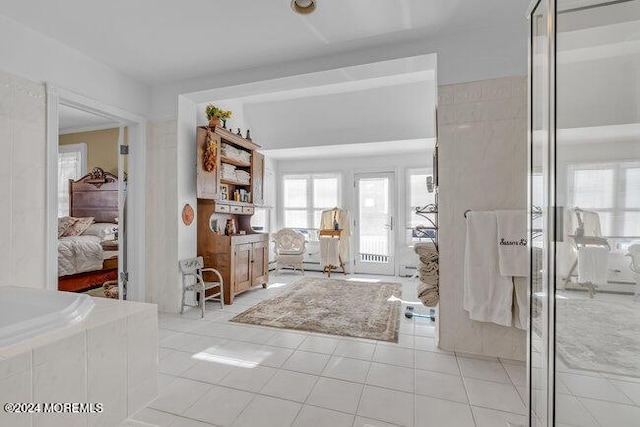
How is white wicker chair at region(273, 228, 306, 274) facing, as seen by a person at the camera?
facing the viewer

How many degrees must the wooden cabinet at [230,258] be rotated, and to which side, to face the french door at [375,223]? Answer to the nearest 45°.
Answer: approximately 90° to its left

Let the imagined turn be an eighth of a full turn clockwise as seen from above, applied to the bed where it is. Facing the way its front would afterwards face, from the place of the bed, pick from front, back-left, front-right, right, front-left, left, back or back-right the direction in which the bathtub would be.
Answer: left

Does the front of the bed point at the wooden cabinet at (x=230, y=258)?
no

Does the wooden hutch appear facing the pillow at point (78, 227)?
no

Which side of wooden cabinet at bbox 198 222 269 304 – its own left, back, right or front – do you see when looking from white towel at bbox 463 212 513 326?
front

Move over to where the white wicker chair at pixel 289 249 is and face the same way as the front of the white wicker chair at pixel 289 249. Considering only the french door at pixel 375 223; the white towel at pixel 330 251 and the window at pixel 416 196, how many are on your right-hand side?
0

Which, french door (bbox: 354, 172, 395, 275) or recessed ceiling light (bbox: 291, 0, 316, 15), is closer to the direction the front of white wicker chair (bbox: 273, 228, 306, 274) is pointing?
the recessed ceiling light

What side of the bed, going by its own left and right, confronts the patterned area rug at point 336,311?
left

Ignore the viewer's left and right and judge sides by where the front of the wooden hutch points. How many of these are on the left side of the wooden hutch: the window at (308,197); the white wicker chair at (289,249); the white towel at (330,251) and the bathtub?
3

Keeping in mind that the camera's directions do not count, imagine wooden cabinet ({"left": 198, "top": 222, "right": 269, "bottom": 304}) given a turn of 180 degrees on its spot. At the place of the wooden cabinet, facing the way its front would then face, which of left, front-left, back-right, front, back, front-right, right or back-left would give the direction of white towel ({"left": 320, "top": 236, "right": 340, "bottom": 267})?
right

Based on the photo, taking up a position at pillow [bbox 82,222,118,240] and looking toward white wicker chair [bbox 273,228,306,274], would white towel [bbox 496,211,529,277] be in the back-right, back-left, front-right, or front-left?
front-right

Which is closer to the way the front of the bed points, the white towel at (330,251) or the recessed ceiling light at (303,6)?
the recessed ceiling light

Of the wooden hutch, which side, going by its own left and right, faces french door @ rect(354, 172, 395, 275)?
left

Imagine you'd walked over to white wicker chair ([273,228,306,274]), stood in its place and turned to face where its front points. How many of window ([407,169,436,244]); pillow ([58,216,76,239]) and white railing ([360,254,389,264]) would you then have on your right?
1

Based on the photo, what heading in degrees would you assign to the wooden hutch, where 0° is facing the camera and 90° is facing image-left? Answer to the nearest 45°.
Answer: approximately 315°

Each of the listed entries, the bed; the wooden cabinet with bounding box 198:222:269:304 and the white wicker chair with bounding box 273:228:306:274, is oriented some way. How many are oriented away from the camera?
0

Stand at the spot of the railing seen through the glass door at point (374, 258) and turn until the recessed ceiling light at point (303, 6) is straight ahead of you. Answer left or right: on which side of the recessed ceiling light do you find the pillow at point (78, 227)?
right
